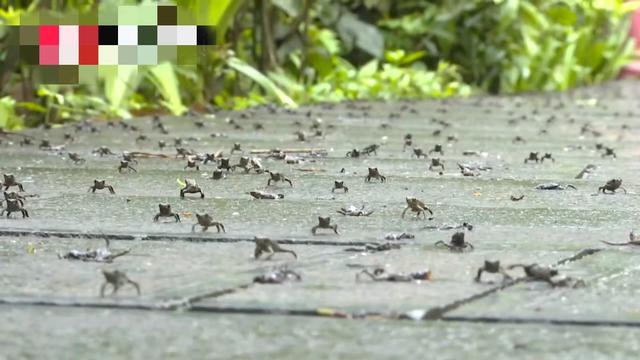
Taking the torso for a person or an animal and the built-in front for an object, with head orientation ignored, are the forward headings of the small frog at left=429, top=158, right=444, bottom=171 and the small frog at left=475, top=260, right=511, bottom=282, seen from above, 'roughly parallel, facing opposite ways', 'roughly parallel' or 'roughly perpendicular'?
roughly parallel

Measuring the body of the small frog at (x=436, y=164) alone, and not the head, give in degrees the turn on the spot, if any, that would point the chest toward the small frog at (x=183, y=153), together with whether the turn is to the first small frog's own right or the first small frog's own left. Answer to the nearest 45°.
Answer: approximately 90° to the first small frog's own right

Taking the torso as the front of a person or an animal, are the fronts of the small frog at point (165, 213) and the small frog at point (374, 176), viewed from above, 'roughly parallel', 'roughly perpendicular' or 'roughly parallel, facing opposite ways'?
roughly parallel

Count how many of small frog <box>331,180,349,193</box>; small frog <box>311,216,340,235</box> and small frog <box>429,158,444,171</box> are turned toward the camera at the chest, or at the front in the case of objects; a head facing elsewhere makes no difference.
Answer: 3

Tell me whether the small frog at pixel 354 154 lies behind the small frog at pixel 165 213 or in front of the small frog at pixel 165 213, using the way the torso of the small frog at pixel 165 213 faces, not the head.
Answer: behind

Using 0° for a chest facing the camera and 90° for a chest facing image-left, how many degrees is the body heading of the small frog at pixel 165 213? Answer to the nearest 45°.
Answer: approximately 0°
